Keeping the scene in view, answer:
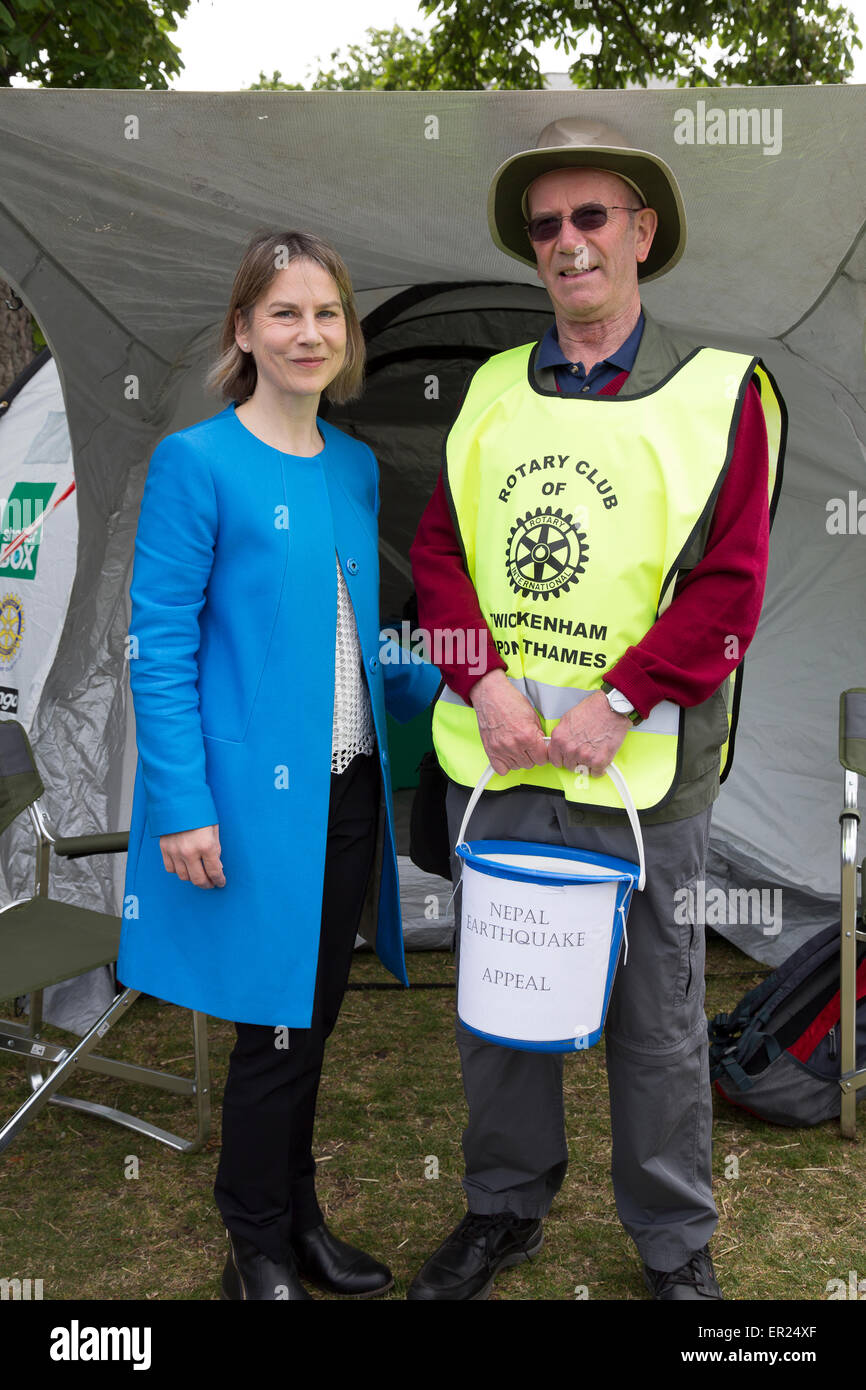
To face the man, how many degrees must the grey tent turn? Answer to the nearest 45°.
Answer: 0° — it already faces them

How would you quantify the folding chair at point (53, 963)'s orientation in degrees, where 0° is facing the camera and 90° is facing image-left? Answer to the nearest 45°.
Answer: approximately 315°

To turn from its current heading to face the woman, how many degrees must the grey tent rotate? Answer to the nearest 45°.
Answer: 0° — it already faces them

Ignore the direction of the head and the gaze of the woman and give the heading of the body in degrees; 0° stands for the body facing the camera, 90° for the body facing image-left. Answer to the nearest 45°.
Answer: approximately 315°

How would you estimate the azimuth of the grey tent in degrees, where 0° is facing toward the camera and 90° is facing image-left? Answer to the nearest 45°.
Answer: approximately 0°

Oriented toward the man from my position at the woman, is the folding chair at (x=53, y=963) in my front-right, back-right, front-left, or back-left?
back-left
